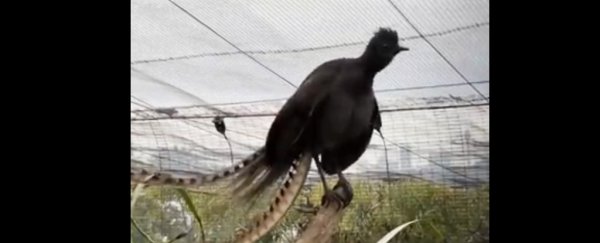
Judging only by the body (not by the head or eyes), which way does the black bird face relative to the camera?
to the viewer's right
